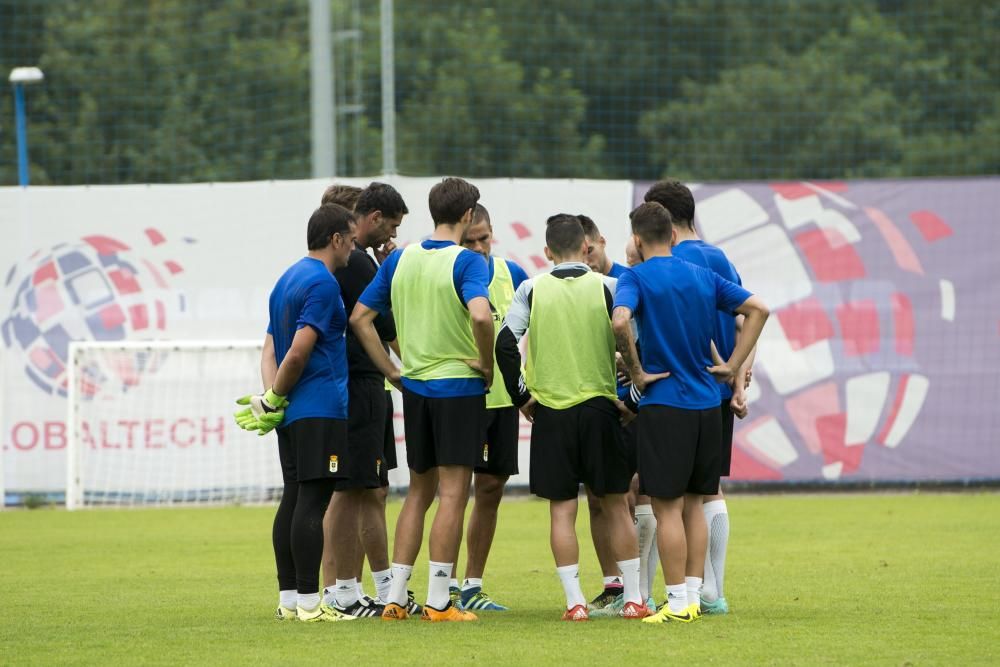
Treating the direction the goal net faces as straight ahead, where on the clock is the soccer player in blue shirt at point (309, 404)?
The soccer player in blue shirt is roughly at 12 o'clock from the goal net.

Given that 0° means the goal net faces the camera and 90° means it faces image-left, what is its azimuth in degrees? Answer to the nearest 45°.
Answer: approximately 0°

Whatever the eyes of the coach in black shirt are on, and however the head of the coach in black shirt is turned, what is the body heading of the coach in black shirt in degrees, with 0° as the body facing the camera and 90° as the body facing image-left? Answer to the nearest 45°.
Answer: approximately 270°

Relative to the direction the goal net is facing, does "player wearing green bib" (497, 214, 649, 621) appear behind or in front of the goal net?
in front

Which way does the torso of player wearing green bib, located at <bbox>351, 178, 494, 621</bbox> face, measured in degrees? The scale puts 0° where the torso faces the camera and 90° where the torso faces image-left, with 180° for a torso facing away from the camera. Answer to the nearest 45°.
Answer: approximately 225°

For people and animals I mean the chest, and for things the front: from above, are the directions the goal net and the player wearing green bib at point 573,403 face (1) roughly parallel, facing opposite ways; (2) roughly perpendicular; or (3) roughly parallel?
roughly parallel, facing opposite ways

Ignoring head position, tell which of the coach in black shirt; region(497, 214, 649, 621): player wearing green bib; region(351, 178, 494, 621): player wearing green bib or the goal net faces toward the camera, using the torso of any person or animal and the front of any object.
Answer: the goal net

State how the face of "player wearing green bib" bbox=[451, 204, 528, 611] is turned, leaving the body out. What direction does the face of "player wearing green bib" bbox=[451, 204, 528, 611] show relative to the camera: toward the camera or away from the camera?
toward the camera

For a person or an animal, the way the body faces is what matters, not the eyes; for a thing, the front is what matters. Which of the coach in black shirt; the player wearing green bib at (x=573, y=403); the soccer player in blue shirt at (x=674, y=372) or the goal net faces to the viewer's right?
the coach in black shirt

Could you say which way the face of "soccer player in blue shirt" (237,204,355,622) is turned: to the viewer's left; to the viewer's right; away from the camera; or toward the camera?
to the viewer's right

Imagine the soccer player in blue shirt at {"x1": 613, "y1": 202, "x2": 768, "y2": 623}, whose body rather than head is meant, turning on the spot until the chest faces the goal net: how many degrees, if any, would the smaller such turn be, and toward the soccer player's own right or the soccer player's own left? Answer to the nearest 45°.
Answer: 0° — they already face it

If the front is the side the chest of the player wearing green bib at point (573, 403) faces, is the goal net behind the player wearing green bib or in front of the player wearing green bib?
in front

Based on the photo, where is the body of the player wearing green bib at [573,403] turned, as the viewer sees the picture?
away from the camera

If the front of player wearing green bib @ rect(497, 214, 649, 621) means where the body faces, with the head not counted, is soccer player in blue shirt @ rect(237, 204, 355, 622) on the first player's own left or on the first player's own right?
on the first player's own left

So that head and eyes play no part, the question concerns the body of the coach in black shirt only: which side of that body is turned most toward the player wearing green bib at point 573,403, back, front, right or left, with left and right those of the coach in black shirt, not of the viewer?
front
